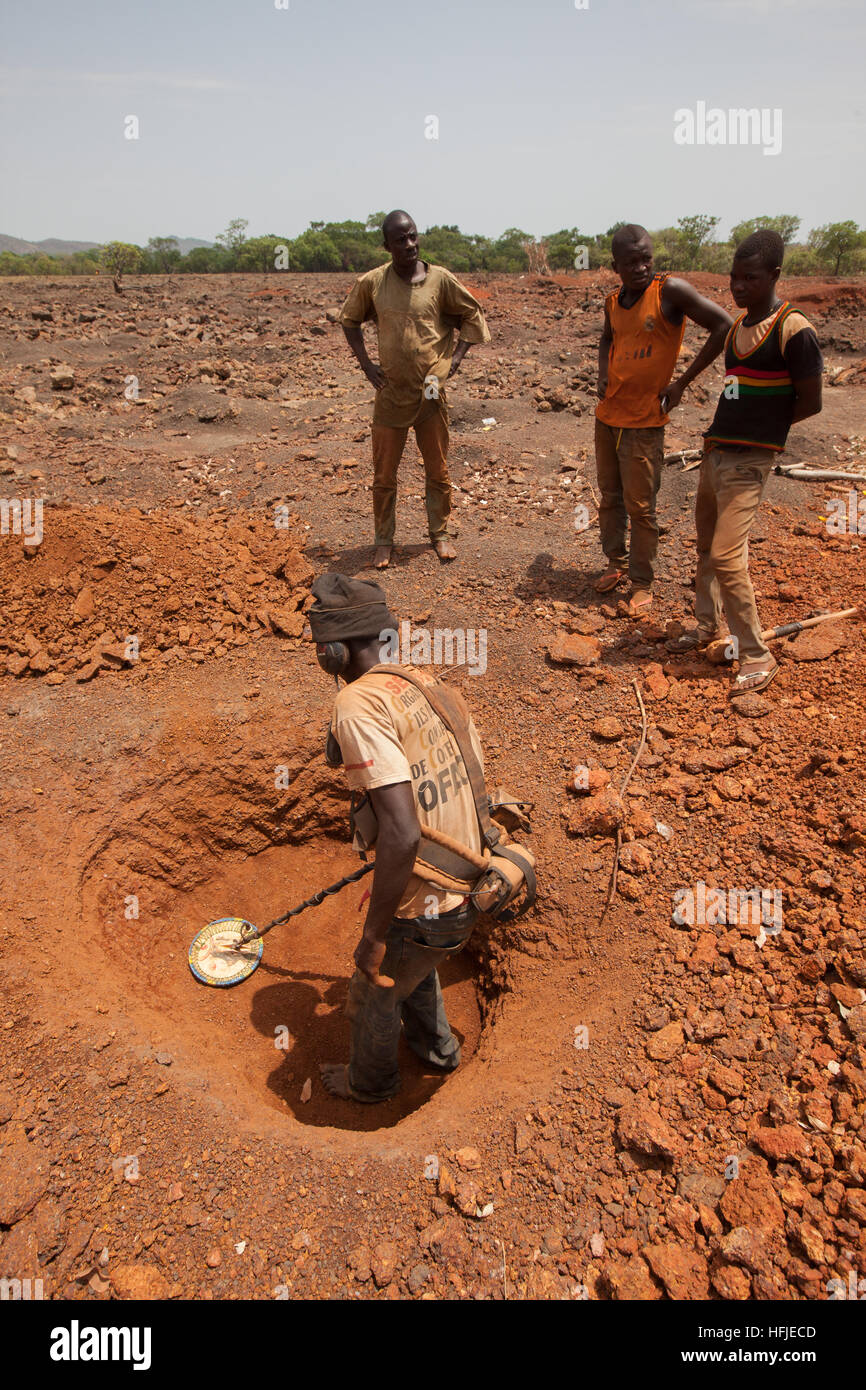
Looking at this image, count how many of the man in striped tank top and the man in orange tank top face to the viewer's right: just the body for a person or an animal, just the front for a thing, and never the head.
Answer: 0

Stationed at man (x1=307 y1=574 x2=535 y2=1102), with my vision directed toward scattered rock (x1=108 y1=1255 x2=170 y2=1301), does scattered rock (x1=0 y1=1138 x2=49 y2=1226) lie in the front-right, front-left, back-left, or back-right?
front-right

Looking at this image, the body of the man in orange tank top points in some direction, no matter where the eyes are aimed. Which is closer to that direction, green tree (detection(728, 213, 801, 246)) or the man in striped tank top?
the man in striped tank top

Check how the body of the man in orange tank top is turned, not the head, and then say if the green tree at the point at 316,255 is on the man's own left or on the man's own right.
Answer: on the man's own right

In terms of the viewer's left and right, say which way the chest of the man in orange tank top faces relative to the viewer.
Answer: facing the viewer and to the left of the viewer

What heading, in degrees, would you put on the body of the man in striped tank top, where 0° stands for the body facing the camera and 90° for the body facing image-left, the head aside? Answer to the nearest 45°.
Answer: approximately 45°

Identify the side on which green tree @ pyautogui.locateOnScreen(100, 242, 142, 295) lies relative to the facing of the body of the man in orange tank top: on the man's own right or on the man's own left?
on the man's own right

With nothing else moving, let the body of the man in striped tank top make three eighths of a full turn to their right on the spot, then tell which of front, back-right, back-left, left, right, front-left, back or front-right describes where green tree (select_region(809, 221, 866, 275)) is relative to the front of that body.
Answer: front
